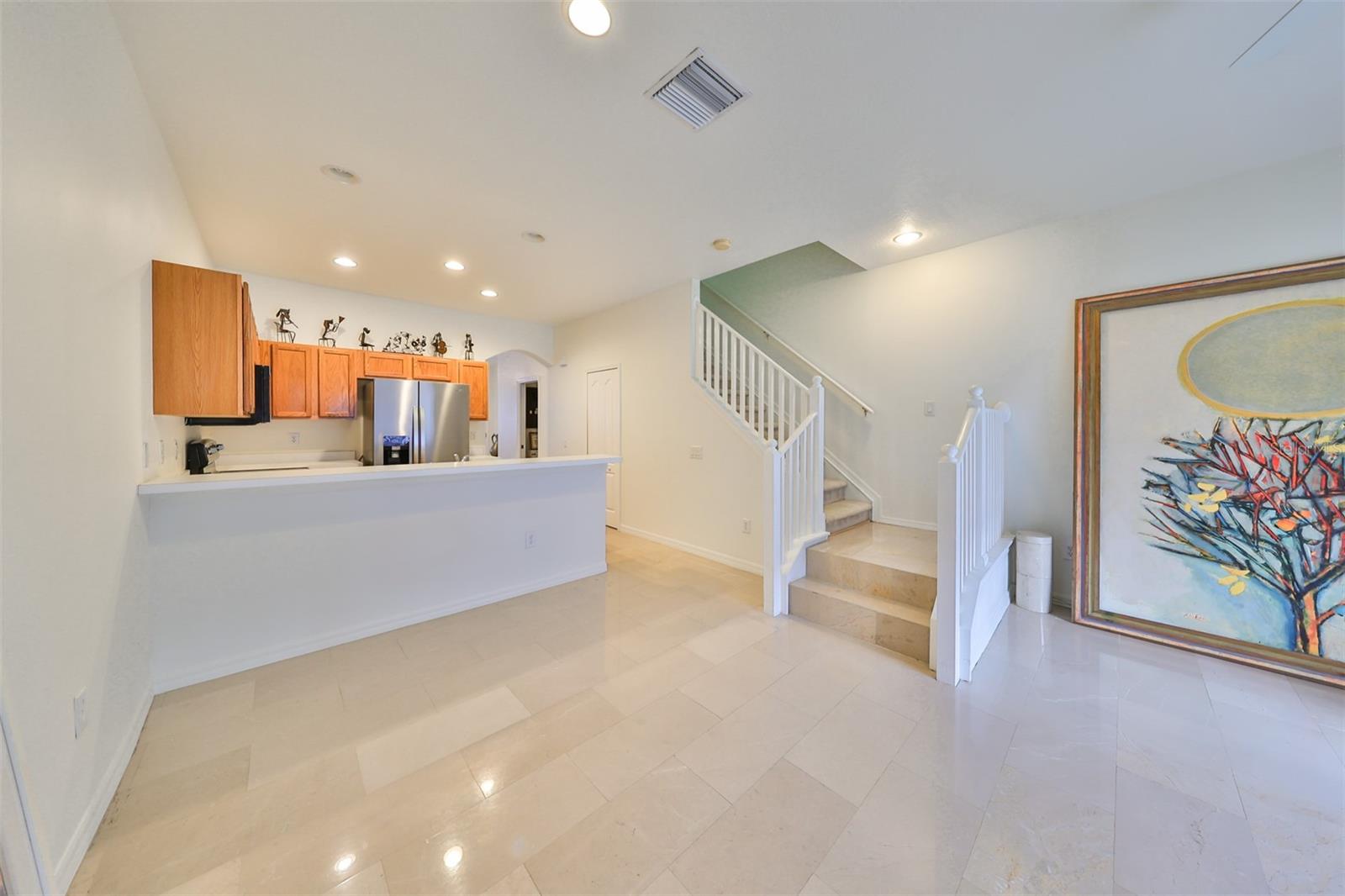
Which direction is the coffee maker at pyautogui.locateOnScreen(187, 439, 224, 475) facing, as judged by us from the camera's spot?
facing to the right of the viewer

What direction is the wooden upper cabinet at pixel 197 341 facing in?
to the viewer's right

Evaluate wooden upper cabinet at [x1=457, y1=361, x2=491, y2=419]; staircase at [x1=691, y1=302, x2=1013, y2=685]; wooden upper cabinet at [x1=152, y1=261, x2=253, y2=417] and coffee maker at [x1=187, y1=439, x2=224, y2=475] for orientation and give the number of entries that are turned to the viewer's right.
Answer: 2

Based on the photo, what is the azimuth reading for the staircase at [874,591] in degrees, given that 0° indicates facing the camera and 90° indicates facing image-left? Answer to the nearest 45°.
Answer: approximately 45°

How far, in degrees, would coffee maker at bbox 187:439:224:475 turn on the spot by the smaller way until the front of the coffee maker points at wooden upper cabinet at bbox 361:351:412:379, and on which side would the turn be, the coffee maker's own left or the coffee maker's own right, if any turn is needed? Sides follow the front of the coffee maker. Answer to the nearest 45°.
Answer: approximately 45° to the coffee maker's own left

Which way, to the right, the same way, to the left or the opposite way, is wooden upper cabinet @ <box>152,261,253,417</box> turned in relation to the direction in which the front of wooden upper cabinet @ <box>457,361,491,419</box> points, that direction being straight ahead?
to the left

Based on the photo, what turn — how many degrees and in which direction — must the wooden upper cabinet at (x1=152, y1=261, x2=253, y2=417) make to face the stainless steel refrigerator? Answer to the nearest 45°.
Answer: approximately 45° to its left

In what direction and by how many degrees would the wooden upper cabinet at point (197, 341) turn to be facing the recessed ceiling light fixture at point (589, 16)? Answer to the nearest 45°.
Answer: approximately 45° to its right

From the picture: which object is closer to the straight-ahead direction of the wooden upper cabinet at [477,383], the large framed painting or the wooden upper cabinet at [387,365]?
the large framed painting
